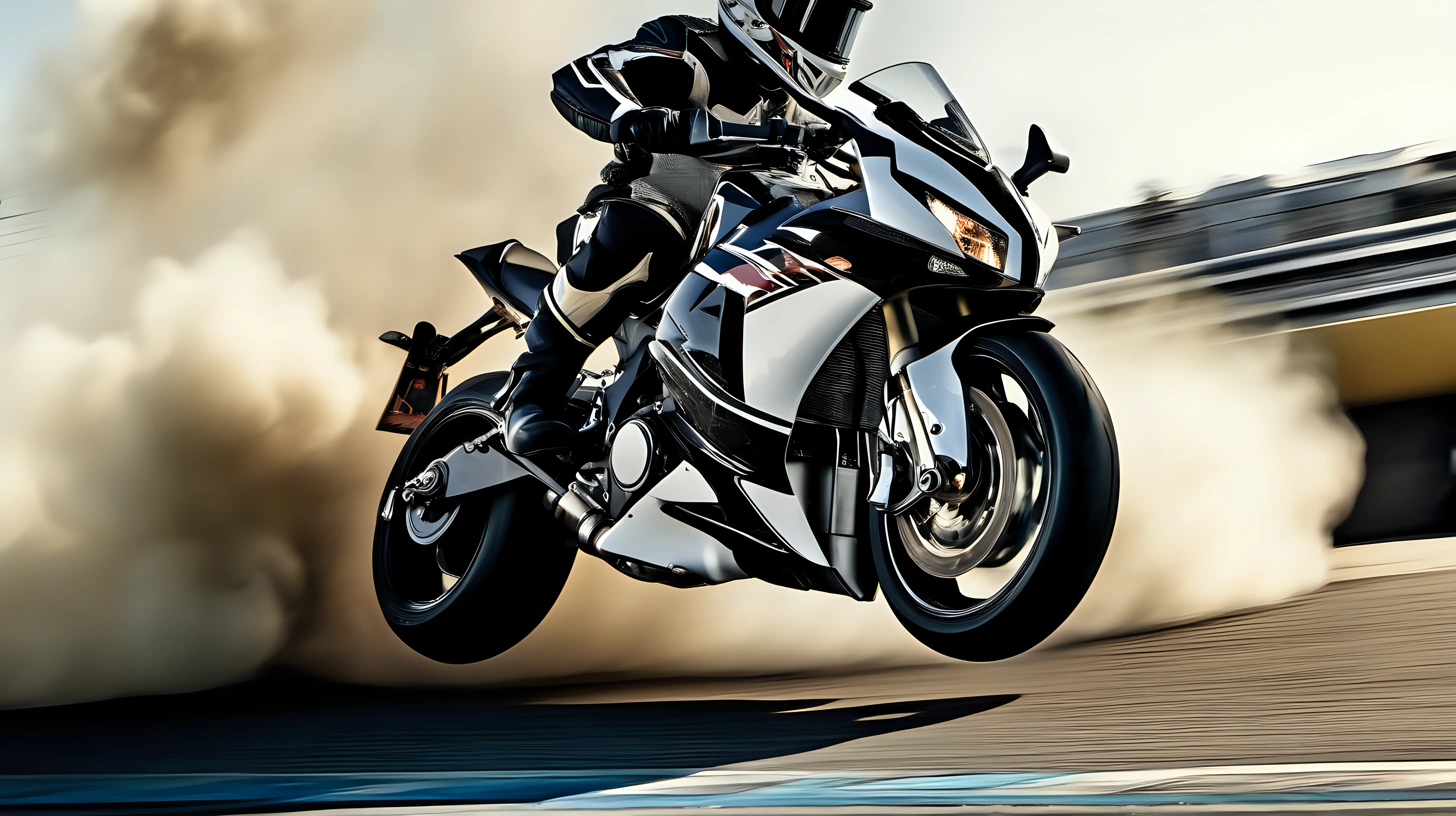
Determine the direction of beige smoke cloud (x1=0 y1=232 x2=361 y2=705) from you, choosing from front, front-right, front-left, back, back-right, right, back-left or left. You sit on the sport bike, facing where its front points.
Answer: back

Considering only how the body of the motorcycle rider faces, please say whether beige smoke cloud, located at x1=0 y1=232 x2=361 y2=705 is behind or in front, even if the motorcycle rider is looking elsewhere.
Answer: behind

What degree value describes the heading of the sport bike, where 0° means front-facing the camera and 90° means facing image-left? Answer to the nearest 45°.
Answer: approximately 315°

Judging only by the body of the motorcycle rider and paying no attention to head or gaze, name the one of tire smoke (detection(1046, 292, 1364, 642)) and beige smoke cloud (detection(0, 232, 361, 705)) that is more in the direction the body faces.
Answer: the tire smoke

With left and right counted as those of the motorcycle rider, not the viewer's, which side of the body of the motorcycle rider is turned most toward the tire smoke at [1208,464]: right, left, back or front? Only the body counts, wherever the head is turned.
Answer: left

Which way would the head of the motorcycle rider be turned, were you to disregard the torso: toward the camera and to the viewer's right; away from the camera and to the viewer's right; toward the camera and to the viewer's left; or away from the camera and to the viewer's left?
toward the camera and to the viewer's right

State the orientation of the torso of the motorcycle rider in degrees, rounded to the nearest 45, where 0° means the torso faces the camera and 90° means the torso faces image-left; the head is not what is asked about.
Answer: approximately 315°
